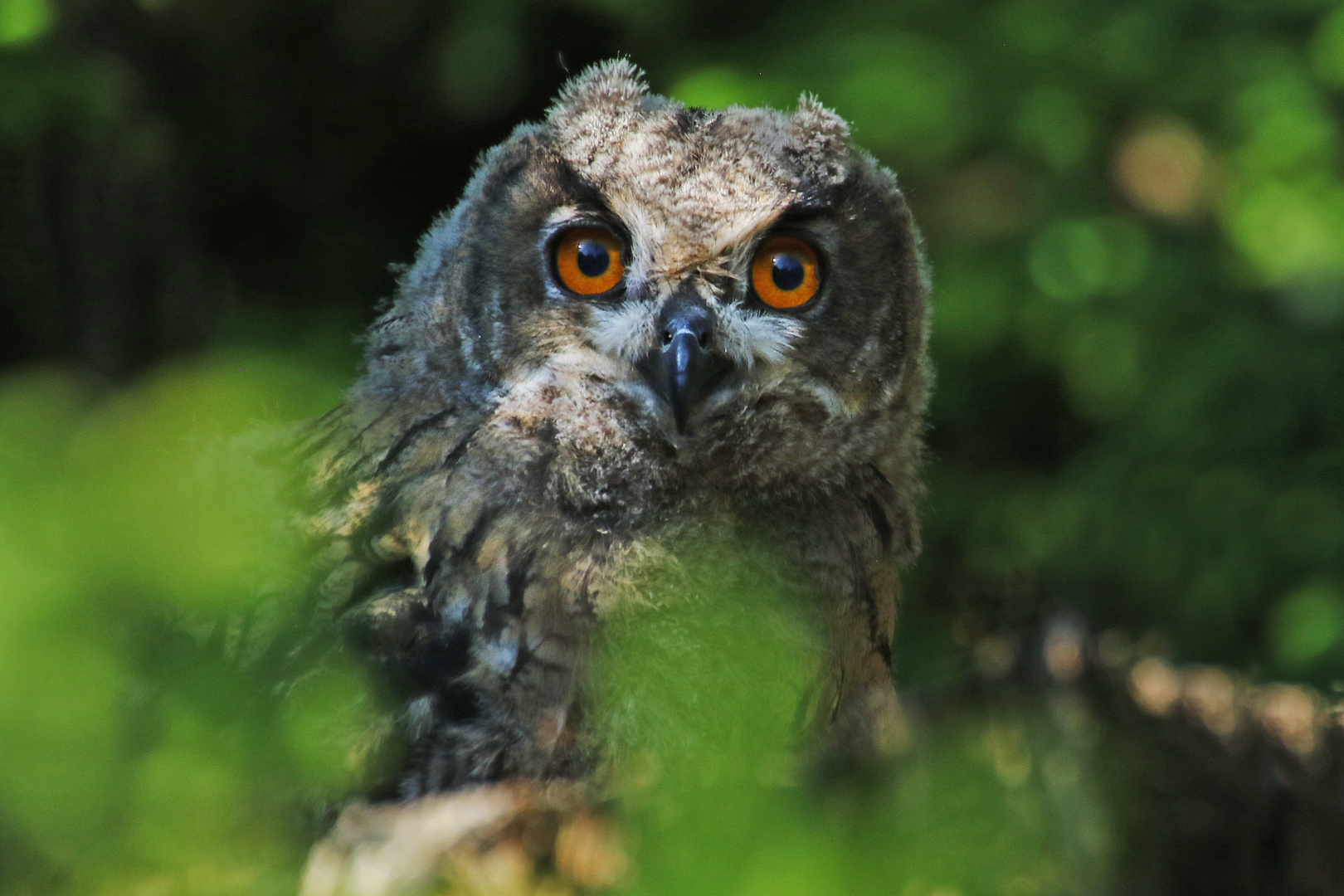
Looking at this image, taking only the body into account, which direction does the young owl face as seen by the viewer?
toward the camera
